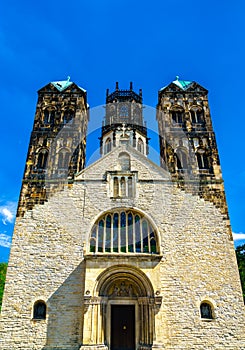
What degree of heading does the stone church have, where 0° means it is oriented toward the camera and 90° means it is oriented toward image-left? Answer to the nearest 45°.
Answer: approximately 0°

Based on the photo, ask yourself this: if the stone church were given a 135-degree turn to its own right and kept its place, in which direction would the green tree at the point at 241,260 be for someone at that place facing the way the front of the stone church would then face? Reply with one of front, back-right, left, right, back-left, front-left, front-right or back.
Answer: right
